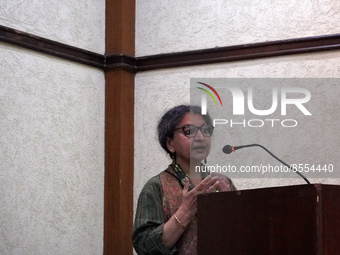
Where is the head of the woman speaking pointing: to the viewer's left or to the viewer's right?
to the viewer's right

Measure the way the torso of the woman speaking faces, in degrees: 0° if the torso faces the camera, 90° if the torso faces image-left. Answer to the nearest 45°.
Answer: approximately 315°
